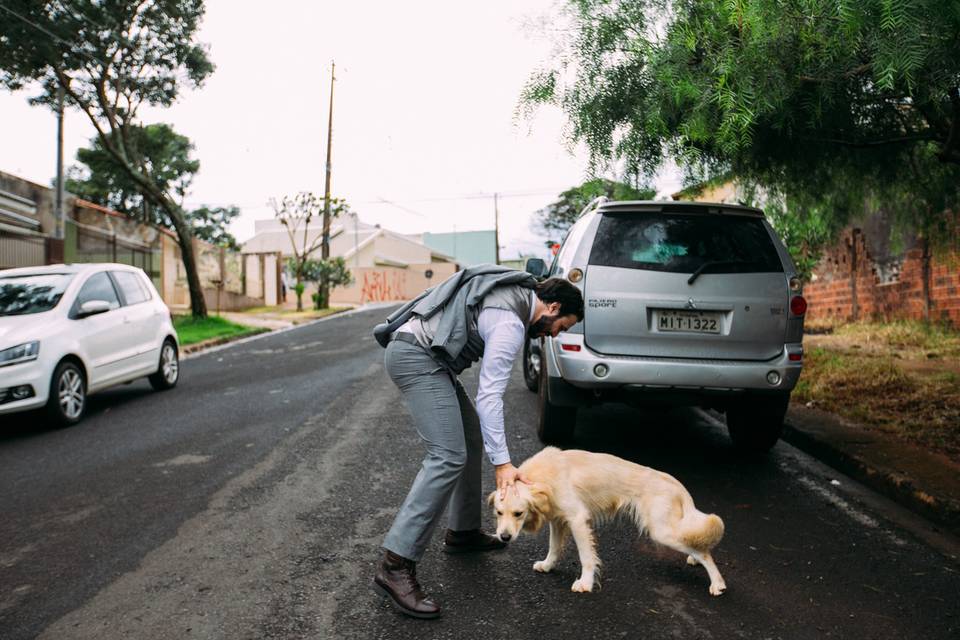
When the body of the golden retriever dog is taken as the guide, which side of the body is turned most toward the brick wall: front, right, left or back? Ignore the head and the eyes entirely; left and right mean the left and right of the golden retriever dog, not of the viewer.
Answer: right

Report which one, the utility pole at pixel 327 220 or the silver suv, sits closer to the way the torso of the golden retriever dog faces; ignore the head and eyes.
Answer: the utility pole

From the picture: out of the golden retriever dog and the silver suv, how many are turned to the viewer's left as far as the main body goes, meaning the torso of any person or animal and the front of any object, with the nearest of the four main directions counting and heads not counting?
1

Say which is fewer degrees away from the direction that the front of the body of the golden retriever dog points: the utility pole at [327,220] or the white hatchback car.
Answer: the white hatchback car

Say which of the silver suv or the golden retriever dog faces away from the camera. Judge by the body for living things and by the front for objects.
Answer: the silver suv

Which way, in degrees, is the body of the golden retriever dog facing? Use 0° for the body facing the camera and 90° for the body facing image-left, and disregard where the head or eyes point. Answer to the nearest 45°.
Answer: approximately 90°

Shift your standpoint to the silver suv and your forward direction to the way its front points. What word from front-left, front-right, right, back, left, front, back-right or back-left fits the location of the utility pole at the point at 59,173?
front-left

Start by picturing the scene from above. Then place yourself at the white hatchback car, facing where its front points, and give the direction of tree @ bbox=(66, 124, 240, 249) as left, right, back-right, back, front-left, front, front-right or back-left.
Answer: back-right

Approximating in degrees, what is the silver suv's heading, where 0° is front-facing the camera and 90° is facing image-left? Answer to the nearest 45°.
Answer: approximately 180°

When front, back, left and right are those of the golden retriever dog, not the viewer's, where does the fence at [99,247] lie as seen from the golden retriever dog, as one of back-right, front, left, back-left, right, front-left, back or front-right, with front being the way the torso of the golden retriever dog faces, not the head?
front-right

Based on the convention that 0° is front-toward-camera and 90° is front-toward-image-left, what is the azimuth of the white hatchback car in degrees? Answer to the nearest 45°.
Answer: approximately 45°

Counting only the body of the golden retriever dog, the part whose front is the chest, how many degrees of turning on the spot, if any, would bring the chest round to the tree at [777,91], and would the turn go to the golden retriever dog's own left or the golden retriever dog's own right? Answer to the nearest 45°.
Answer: approximately 135° to the golden retriever dog's own right
